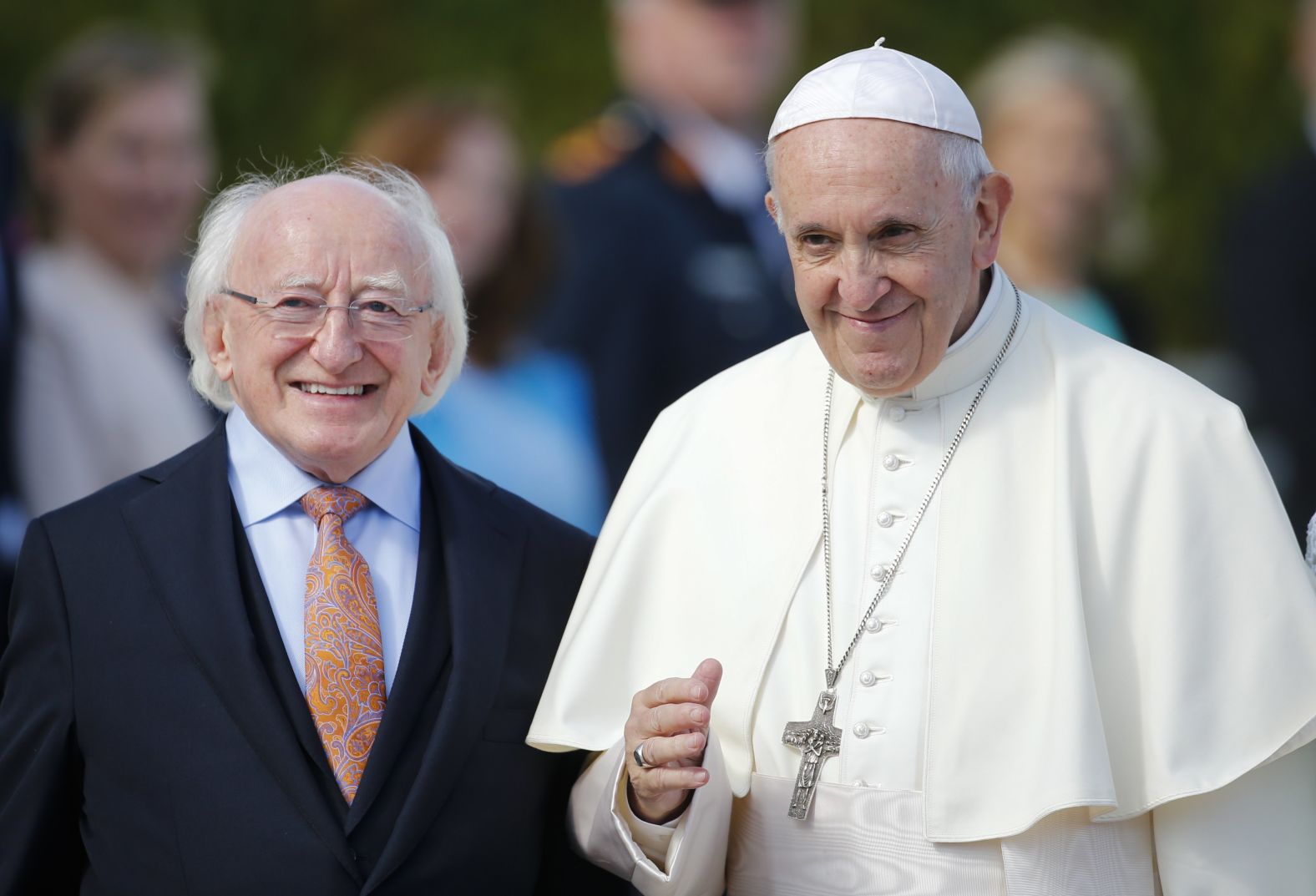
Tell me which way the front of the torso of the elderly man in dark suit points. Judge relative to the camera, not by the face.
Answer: toward the camera

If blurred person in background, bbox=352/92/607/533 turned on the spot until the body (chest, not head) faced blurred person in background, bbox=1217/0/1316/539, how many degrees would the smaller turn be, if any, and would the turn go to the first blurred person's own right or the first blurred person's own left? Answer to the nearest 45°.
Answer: approximately 135° to the first blurred person's own left

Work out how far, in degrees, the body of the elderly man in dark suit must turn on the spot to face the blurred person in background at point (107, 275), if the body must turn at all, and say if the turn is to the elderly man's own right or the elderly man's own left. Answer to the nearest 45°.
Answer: approximately 180°

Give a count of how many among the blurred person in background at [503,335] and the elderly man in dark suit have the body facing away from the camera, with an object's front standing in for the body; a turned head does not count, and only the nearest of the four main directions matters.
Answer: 0

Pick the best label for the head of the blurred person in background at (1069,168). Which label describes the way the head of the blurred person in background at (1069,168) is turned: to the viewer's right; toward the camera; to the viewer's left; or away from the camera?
toward the camera

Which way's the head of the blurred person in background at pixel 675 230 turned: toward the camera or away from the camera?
toward the camera

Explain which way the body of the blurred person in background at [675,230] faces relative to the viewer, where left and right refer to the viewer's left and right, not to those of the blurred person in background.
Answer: facing the viewer and to the right of the viewer

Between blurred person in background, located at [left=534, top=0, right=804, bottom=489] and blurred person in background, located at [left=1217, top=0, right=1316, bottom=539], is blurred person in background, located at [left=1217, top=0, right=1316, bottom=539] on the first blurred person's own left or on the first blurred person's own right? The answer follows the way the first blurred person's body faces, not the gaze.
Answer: on the first blurred person's own left

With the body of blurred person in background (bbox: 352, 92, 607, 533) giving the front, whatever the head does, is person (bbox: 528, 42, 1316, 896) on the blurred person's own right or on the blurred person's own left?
on the blurred person's own left

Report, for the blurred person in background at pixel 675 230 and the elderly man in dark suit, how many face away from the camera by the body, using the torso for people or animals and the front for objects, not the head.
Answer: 0

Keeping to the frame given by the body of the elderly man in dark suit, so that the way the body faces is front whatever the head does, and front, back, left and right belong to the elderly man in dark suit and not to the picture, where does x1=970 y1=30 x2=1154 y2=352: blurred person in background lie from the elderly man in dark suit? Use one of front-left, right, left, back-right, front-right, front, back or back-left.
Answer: back-left

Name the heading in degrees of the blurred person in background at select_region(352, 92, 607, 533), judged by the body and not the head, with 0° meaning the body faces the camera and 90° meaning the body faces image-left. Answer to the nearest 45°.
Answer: approximately 45°

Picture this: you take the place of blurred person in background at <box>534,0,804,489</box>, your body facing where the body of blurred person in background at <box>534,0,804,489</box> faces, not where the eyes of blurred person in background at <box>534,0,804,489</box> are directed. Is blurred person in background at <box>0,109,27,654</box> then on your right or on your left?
on your right

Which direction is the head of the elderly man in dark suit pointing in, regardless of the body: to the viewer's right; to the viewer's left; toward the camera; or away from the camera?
toward the camera

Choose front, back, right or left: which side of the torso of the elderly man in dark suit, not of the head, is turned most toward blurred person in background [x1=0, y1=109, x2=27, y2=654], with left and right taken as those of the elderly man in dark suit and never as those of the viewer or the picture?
back
